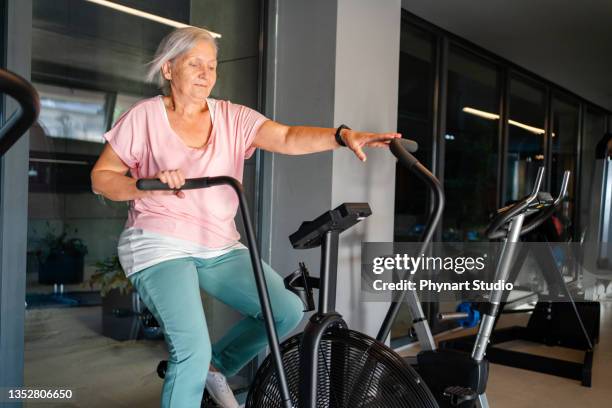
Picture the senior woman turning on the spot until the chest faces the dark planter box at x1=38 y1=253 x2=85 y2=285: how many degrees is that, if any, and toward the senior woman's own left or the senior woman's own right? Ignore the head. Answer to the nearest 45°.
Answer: approximately 180°

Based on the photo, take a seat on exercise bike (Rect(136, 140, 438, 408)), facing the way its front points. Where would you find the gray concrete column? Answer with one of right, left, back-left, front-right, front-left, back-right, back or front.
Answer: back-left

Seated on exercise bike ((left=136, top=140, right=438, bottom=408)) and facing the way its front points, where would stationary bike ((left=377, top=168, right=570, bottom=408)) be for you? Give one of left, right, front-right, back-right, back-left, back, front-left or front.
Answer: left

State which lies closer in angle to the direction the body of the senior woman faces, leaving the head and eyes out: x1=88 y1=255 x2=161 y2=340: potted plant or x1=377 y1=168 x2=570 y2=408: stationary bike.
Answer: the stationary bike

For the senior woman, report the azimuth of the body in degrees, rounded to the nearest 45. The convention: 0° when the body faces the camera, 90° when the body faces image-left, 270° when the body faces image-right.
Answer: approximately 315°

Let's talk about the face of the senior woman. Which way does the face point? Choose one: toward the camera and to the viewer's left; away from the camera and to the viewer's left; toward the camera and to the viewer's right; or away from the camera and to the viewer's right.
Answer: toward the camera and to the viewer's right

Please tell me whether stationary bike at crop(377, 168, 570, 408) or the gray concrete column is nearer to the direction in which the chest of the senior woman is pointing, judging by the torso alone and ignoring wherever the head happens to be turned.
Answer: the stationary bike

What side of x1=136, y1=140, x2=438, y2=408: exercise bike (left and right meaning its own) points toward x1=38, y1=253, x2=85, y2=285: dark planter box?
back

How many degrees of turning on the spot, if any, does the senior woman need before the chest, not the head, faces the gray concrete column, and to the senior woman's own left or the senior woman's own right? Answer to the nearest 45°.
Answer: approximately 90° to the senior woman's own left

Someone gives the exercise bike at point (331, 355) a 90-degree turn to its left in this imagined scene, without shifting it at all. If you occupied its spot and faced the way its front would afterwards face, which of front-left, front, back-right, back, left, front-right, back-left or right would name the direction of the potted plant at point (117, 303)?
left

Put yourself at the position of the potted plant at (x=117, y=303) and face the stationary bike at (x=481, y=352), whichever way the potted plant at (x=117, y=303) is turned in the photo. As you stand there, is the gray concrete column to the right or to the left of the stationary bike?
left
